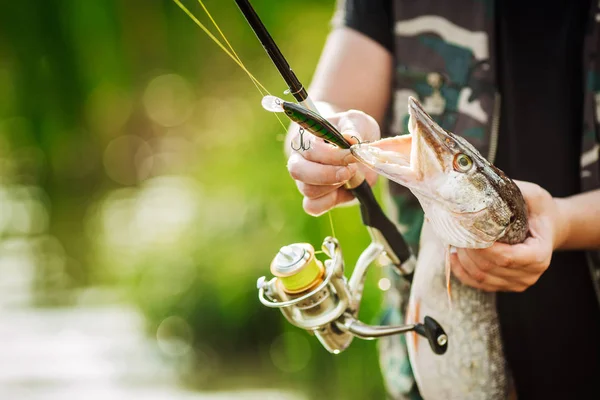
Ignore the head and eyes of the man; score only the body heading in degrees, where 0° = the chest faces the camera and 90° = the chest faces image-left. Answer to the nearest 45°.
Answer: approximately 0°
